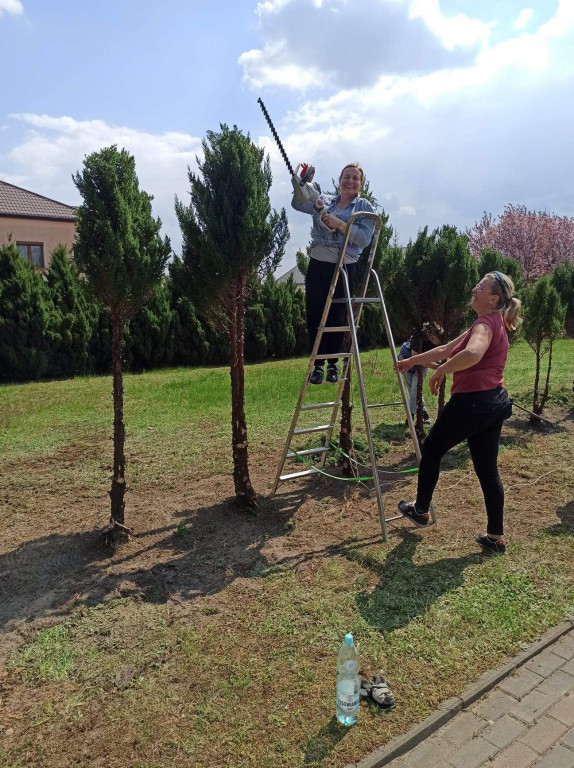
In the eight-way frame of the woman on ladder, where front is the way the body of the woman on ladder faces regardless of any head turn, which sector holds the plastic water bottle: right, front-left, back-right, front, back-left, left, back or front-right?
front

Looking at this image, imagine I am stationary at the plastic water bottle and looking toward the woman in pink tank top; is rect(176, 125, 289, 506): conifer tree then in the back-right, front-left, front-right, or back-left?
front-left

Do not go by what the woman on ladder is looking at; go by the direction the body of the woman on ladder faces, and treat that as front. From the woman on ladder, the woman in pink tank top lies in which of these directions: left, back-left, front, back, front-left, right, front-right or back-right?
front-left

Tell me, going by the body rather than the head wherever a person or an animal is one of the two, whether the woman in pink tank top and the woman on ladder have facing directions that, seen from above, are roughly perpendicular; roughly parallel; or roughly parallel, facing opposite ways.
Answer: roughly perpendicular

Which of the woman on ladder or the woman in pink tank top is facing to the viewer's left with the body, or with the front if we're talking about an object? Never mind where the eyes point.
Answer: the woman in pink tank top

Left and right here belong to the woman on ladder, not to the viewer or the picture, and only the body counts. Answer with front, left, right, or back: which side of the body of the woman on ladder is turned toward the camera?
front

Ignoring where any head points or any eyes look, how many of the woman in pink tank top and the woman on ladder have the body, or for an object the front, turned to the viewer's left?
1

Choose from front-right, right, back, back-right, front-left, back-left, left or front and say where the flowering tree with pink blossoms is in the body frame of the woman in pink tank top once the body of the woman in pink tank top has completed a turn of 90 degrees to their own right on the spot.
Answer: front

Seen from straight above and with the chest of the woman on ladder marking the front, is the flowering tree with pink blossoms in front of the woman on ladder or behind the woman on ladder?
behind

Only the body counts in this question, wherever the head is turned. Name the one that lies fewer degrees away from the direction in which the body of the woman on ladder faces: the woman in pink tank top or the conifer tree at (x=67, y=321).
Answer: the woman in pink tank top

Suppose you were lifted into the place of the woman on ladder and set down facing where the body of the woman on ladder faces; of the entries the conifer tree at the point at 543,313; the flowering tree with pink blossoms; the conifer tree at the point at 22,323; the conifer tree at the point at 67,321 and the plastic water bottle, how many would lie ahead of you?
1

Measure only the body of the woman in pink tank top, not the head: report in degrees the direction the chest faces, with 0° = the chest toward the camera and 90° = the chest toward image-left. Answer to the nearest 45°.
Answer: approximately 90°

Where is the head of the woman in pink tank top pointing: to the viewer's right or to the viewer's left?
to the viewer's left

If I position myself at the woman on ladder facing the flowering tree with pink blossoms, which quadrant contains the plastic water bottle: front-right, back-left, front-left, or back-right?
back-right

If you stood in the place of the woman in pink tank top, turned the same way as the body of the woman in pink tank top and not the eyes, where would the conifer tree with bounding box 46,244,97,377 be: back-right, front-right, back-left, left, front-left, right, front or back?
front-right
